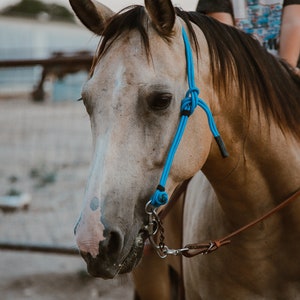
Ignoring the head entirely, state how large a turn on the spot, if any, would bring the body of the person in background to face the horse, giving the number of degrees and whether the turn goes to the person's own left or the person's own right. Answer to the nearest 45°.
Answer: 0° — they already face it

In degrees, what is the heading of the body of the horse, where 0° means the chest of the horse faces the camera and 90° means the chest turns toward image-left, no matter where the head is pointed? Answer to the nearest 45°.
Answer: approximately 45°

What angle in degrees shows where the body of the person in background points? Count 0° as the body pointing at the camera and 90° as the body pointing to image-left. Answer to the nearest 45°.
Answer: approximately 0°
